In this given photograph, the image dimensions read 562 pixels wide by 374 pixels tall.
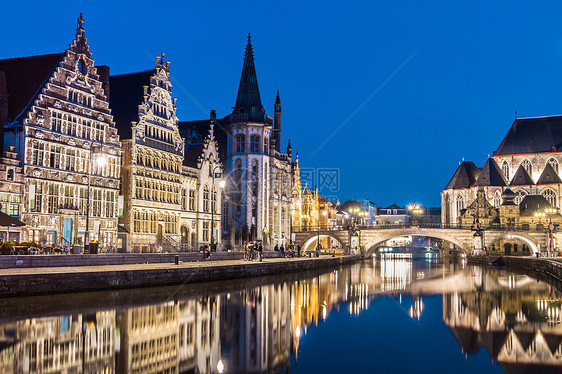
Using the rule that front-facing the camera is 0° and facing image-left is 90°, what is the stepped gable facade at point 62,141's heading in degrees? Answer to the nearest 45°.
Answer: approximately 315°
